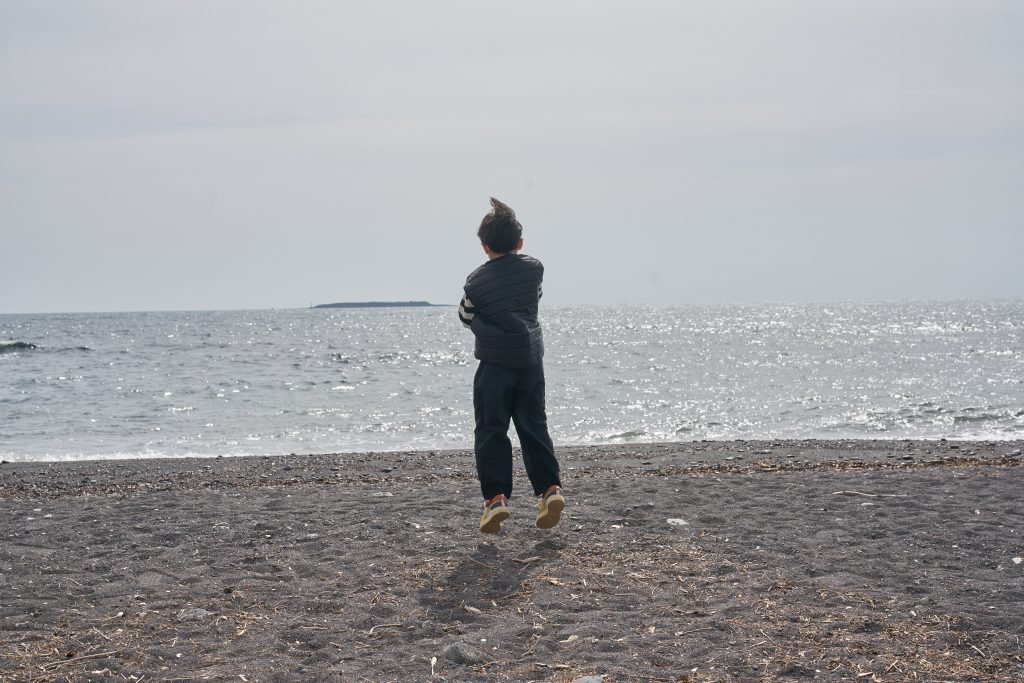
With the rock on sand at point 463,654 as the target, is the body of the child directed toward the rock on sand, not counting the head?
no

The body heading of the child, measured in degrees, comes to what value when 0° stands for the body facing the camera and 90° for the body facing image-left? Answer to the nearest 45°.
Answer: approximately 180°

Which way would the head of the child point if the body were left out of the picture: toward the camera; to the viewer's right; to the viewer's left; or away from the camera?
away from the camera

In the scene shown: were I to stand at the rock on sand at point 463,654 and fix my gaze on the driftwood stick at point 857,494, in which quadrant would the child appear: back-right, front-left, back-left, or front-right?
front-left

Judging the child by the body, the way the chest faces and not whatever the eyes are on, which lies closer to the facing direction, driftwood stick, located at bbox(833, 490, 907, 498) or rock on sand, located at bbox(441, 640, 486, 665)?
the driftwood stick

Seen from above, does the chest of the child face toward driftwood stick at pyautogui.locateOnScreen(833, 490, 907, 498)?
no
